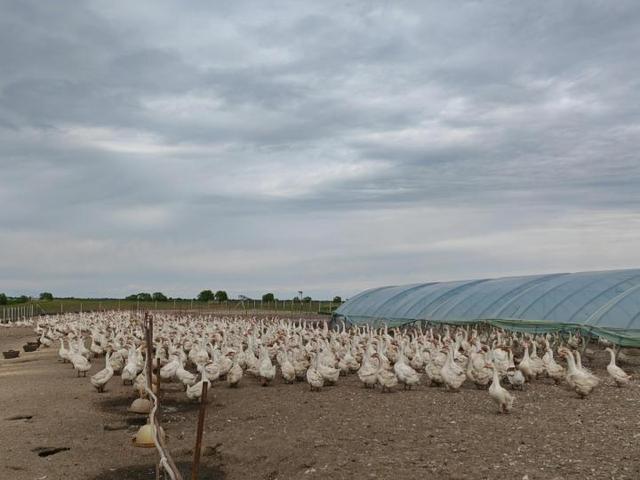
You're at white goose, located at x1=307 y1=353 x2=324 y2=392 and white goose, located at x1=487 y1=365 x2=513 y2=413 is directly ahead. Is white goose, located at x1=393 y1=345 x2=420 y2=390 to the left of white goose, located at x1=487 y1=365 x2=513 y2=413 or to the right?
left

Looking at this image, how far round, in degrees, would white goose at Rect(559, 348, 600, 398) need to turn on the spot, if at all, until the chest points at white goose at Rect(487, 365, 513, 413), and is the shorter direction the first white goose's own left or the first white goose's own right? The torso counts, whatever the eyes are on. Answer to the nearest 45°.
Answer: approximately 45° to the first white goose's own left

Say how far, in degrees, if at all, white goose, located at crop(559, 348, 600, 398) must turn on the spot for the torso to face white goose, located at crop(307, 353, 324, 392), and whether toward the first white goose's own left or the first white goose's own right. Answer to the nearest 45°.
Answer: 0° — it already faces it

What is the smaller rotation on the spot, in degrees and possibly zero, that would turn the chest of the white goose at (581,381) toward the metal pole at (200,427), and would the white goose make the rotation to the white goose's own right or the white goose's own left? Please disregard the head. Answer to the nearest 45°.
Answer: approximately 90° to the white goose's own left

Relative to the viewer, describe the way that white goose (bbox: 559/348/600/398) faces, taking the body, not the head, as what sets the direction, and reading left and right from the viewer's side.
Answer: facing to the left of the viewer

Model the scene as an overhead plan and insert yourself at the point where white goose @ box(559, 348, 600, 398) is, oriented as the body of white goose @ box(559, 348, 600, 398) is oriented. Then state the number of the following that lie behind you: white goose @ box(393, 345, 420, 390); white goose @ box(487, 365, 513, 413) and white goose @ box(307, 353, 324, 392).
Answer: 0

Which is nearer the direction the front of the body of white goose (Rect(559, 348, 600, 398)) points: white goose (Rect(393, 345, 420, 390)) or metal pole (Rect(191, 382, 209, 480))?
the white goose

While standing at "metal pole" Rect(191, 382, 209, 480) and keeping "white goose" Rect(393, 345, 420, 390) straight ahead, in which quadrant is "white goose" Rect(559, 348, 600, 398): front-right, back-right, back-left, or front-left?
front-right

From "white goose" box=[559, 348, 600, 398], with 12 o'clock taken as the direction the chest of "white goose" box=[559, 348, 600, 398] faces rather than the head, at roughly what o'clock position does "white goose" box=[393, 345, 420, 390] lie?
"white goose" box=[393, 345, 420, 390] is roughly at 12 o'clock from "white goose" box=[559, 348, 600, 398].

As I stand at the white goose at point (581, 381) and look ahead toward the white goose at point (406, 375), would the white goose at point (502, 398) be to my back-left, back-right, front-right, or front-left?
front-left
